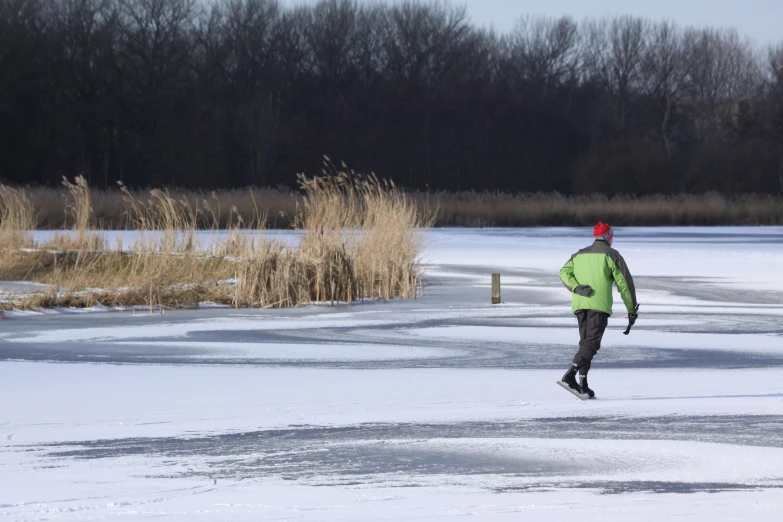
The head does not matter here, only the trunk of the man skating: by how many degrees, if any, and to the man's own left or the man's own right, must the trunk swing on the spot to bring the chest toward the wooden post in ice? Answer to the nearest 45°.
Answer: approximately 45° to the man's own left
